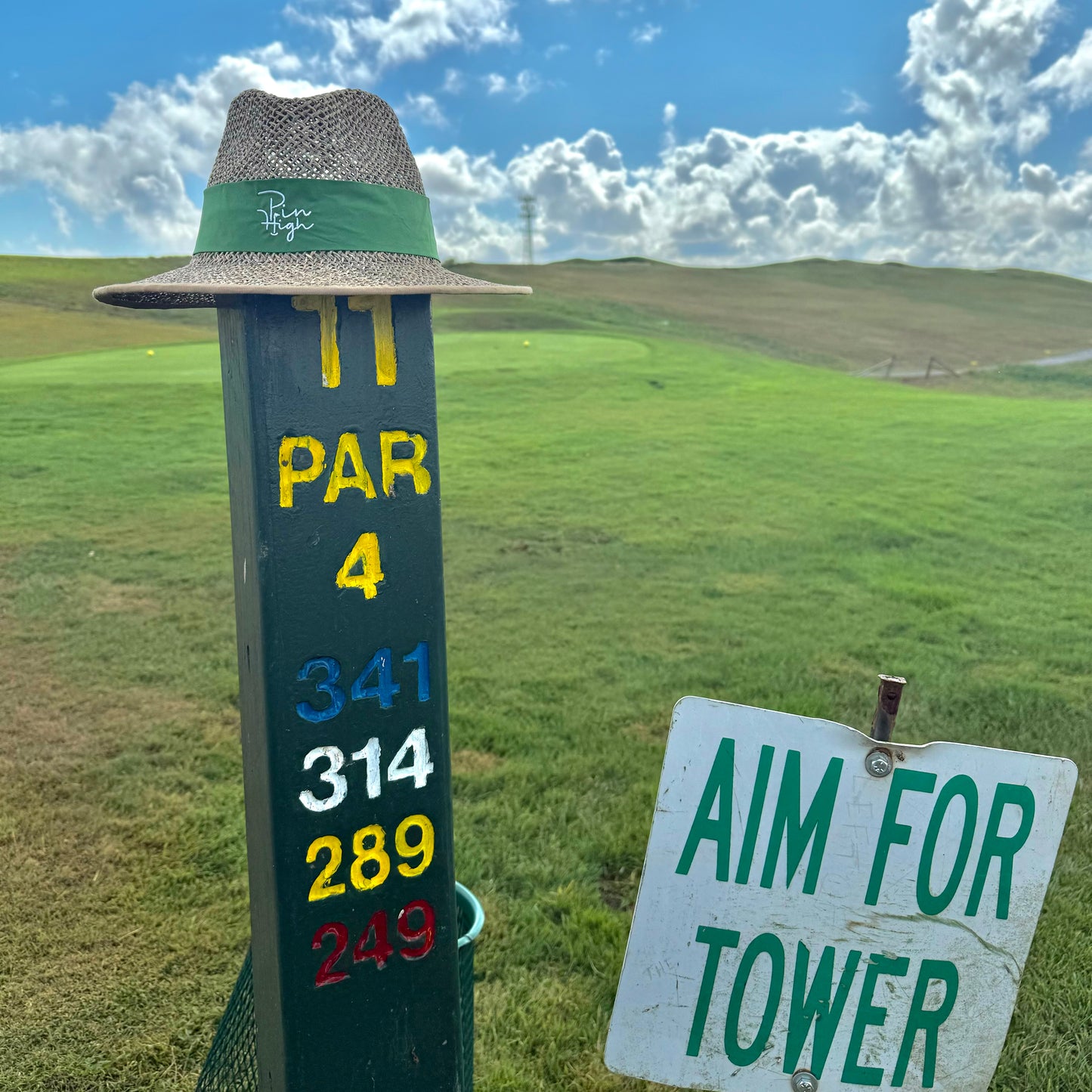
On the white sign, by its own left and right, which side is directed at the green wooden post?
right

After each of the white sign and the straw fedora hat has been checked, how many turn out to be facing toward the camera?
2

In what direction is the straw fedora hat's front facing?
toward the camera

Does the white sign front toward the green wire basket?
no
